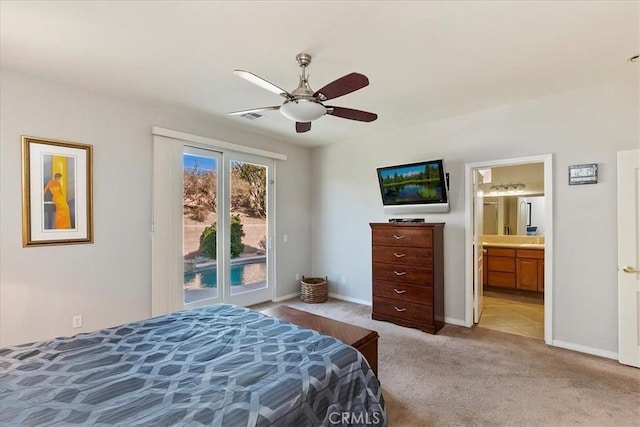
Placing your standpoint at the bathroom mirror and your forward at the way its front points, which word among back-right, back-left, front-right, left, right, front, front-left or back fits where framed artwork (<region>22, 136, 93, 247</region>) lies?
front-right

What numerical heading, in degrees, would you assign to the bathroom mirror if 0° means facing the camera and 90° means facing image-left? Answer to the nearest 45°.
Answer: approximately 0°

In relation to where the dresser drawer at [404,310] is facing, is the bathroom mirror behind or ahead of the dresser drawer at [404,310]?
behind

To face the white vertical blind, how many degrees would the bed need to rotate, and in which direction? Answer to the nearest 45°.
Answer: approximately 45° to its left

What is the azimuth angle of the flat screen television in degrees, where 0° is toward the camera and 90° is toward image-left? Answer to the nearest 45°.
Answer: approximately 45°

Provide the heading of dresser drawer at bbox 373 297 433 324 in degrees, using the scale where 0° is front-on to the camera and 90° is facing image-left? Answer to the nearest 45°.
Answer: approximately 45°

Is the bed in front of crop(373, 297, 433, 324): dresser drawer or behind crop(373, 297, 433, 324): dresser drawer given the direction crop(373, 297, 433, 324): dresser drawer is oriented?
in front

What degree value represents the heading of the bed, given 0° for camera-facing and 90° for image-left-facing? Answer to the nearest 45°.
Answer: approximately 225°

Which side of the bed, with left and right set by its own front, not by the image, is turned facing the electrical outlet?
left

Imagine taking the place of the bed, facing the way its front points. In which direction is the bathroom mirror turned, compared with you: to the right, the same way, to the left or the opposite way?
the opposite way
